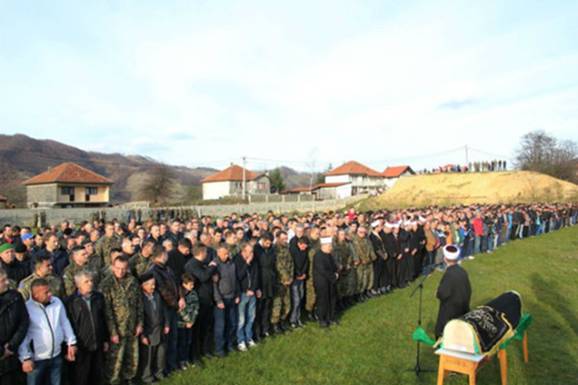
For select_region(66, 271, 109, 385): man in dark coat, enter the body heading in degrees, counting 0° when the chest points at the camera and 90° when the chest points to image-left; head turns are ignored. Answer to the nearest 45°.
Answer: approximately 315°

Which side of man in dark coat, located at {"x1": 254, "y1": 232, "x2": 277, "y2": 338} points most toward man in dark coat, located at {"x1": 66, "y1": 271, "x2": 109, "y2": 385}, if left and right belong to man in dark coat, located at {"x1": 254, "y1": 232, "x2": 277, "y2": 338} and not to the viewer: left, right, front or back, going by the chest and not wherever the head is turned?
right

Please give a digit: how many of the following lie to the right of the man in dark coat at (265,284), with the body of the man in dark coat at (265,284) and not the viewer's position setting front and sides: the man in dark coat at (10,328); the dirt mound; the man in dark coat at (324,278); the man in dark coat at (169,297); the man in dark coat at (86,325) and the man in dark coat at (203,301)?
4

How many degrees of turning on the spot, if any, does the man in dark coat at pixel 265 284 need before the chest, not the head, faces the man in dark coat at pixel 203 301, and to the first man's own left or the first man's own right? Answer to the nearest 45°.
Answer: approximately 90° to the first man's own right

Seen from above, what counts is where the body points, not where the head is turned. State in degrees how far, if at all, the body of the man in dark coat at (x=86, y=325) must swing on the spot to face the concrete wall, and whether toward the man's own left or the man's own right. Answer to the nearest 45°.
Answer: approximately 135° to the man's own left

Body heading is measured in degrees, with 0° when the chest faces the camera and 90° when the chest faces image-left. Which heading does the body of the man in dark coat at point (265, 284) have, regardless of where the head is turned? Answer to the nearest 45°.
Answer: approximately 315°

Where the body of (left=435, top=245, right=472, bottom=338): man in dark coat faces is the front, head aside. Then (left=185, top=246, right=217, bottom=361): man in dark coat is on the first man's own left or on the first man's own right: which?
on the first man's own left

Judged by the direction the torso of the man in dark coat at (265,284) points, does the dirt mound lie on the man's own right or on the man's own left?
on the man's own left

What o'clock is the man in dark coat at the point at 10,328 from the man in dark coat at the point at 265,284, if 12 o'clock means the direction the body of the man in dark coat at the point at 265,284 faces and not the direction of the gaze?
the man in dark coat at the point at 10,328 is roughly at 3 o'clock from the man in dark coat at the point at 265,284.

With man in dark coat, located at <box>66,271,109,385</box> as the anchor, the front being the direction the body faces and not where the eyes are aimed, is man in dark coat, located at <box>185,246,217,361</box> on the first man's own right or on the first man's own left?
on the first man's own left

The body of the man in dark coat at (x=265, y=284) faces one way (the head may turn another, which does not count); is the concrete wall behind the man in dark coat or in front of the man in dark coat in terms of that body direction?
behind

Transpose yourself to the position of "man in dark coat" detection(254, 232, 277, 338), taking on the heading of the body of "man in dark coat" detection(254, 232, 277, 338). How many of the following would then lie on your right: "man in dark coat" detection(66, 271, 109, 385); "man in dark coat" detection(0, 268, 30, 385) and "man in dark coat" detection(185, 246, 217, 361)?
3
